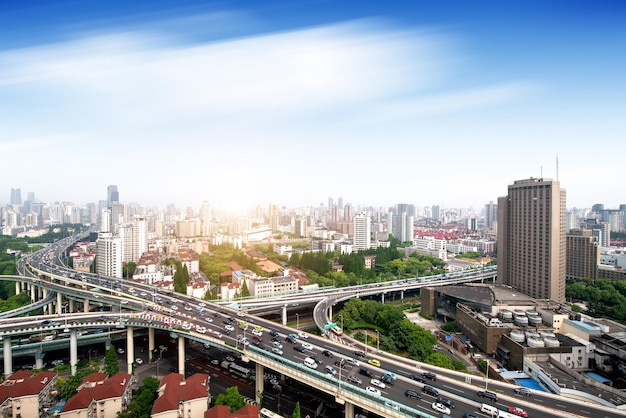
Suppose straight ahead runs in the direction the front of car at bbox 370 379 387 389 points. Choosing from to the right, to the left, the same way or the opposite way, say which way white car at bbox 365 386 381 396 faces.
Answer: the same way

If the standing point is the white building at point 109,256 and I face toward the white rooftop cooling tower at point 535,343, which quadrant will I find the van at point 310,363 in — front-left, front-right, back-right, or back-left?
front-right

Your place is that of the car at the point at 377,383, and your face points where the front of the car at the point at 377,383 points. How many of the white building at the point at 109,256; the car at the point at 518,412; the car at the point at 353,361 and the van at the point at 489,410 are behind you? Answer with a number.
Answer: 2

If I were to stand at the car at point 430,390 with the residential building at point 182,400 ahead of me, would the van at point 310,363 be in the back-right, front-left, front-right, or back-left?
front-right

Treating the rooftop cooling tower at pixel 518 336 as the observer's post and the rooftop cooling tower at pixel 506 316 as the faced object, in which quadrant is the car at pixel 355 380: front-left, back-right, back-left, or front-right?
back-left

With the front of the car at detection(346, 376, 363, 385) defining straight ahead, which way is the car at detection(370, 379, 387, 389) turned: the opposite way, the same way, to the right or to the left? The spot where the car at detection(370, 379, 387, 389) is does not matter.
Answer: the same way

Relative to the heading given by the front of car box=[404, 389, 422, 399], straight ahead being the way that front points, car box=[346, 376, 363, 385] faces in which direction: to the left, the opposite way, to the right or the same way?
the same way

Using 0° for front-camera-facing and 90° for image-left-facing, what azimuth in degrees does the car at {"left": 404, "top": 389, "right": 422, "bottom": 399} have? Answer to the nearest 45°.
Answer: approximately 315°

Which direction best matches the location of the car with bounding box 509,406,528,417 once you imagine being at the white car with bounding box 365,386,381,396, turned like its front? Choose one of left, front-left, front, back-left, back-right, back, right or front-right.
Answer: front-left

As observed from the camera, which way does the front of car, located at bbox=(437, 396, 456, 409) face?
facing the viewer and to the right of the viewer

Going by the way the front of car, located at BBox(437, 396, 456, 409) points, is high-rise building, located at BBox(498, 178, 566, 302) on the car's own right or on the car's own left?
on the car's own left

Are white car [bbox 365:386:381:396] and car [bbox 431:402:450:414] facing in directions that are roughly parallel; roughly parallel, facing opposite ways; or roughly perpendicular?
roughly parallel
